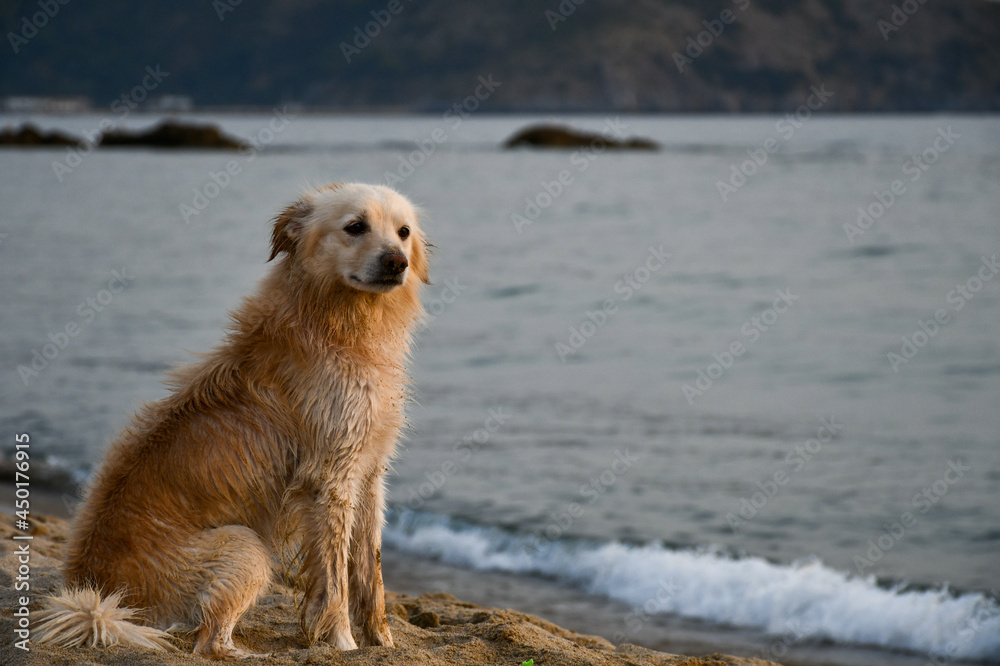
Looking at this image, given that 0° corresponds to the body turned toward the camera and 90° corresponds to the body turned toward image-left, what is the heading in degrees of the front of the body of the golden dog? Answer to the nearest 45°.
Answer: approximately 315°
